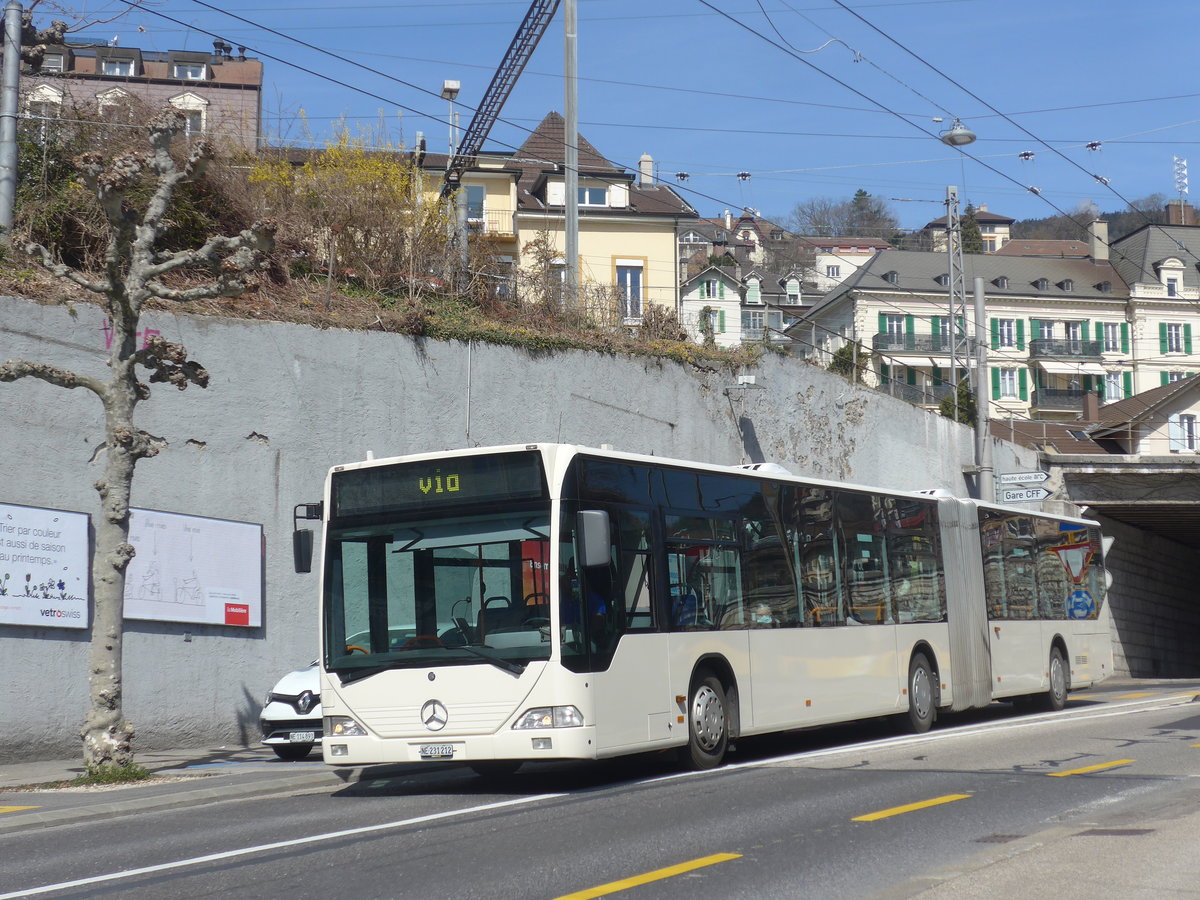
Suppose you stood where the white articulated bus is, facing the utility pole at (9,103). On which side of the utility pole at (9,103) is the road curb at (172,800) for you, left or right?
left

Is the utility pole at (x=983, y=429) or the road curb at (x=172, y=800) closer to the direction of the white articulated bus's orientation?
the road curb

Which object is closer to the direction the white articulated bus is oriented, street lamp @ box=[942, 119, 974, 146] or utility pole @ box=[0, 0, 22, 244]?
the utility pole

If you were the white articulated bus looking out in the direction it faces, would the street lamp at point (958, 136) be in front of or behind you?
behind

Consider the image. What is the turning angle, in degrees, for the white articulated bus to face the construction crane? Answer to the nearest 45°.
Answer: approximately 135° to its right

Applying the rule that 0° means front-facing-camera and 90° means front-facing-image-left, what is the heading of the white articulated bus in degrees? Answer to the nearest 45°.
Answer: approximately 45°

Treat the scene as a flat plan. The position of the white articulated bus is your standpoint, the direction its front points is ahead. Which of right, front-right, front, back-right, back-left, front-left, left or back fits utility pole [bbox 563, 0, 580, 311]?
back-right

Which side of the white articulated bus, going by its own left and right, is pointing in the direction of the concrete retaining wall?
right

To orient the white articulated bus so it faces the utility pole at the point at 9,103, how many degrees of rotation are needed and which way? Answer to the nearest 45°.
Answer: approximately 90° to its right

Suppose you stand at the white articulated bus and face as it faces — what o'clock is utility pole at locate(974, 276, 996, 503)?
The utility pole is roughly at 5 o'clock from the white articulated bus.

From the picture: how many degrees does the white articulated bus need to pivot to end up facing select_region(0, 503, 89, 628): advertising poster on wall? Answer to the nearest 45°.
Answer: approximately 90° to its right

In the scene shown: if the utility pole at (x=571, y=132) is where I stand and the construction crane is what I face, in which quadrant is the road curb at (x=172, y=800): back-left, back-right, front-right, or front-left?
back-left
